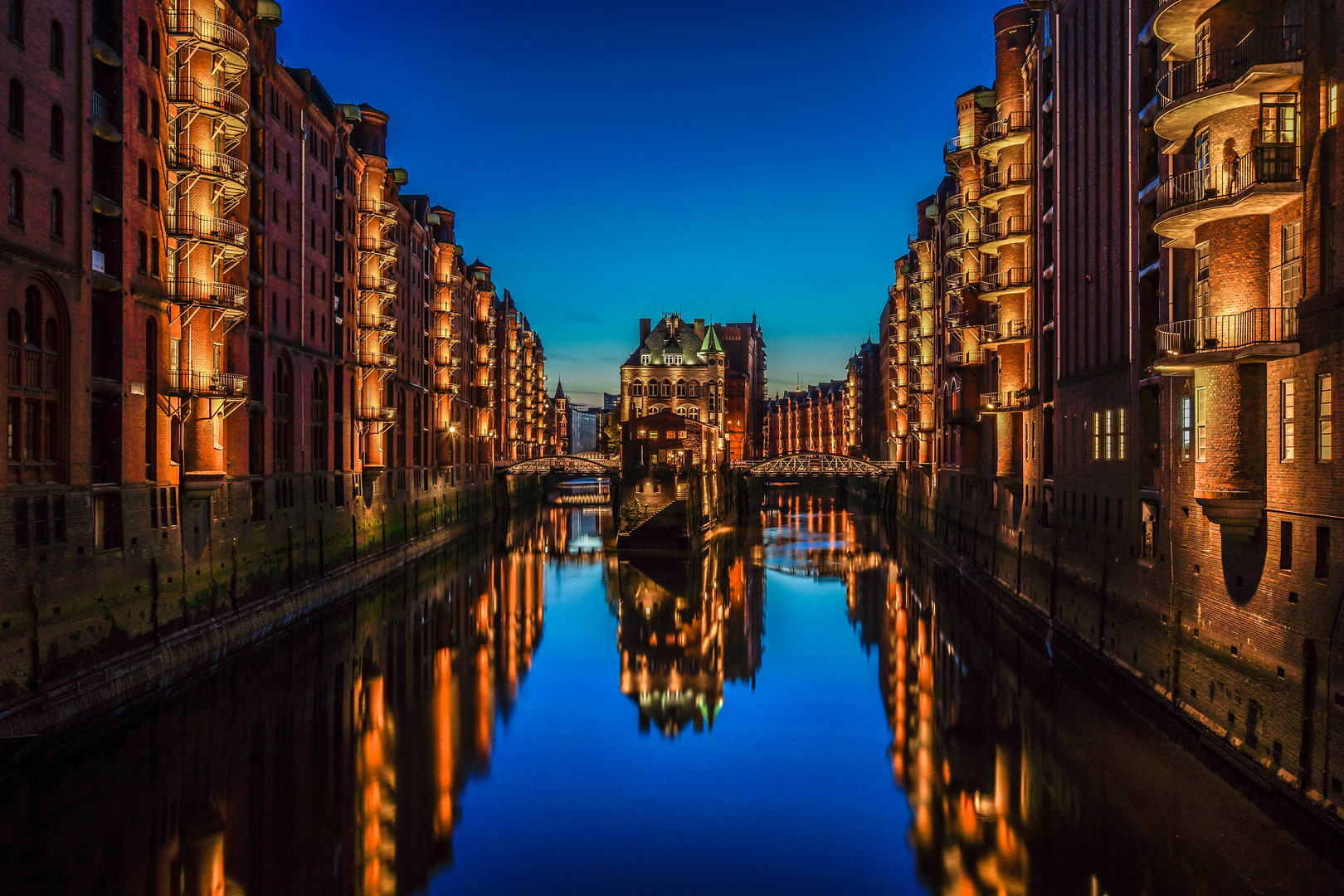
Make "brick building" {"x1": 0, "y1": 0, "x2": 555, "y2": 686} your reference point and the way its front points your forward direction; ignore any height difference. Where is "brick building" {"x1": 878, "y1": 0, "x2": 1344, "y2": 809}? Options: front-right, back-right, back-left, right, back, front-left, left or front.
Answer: front

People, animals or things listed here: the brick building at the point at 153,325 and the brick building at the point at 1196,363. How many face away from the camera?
0

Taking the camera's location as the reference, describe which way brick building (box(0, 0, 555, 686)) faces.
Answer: facing the viewer and to the right of the viewer

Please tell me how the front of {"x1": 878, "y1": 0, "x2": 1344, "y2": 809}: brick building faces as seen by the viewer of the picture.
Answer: facing the viewer and to the left of the viewer

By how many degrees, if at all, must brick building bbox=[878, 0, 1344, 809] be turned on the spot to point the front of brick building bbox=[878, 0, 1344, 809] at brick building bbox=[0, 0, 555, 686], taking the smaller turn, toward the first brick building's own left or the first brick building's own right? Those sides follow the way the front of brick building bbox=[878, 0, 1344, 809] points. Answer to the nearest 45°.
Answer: approximately 45° to the first brick building's own right
